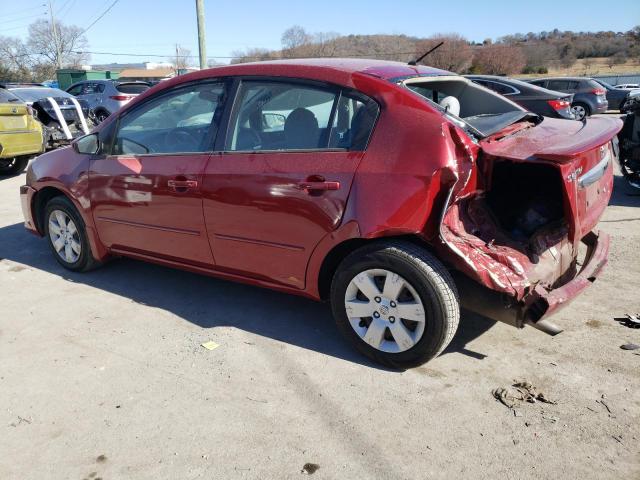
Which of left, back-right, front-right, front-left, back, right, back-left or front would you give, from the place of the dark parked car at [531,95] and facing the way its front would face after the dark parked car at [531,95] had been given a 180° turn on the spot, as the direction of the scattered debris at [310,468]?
front-right

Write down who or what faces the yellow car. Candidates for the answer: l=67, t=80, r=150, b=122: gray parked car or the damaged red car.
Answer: the damaged red car

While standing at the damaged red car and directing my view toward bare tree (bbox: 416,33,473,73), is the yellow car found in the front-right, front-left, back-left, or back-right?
front-left

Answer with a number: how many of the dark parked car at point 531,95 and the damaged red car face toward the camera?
0

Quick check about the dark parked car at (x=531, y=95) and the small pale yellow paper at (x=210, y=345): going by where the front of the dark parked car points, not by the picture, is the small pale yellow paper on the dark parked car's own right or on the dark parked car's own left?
on the dark parked car's own left

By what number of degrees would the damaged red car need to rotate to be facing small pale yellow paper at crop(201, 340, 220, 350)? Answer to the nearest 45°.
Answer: approximately 45° to its left

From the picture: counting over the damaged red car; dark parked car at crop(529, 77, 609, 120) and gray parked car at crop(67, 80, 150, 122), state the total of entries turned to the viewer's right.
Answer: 0

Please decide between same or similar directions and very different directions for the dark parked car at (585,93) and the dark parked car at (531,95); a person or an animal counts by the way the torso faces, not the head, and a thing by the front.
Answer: same or similar directions

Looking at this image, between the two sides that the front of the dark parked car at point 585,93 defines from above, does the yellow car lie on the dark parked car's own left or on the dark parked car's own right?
on the dark parked car's own left

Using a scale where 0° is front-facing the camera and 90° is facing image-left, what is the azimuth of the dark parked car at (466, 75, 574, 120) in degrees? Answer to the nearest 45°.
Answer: approximately 135°

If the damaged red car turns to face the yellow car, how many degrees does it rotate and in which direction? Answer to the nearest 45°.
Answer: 0° — it already faces it
